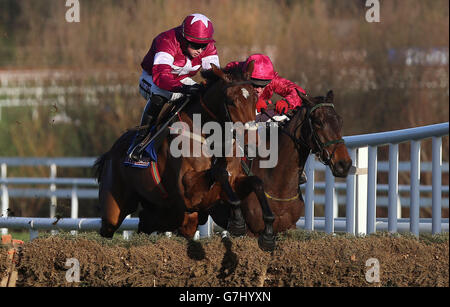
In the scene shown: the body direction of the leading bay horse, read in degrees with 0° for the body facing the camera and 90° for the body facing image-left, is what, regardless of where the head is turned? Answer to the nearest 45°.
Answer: approximately 315°

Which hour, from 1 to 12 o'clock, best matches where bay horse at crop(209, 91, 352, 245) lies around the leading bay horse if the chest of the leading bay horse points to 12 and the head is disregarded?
The bay horse is roughly at 10 o'clock from the leading bay horse.

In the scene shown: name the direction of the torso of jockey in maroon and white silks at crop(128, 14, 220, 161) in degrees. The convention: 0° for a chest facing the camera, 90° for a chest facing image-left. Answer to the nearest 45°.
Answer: approximately 315°

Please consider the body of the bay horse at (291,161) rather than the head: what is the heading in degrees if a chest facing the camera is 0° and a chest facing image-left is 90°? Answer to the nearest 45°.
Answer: approximately 315°

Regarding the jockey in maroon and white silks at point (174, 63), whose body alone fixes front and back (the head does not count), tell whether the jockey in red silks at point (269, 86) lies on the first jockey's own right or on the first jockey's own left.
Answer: on the first jockey's own left

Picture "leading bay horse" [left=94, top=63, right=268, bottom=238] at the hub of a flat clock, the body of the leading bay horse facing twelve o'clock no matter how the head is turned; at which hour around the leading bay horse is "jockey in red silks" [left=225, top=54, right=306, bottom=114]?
The jockey in red silks is roughly at 9 o'clock from the leading bay horse.
